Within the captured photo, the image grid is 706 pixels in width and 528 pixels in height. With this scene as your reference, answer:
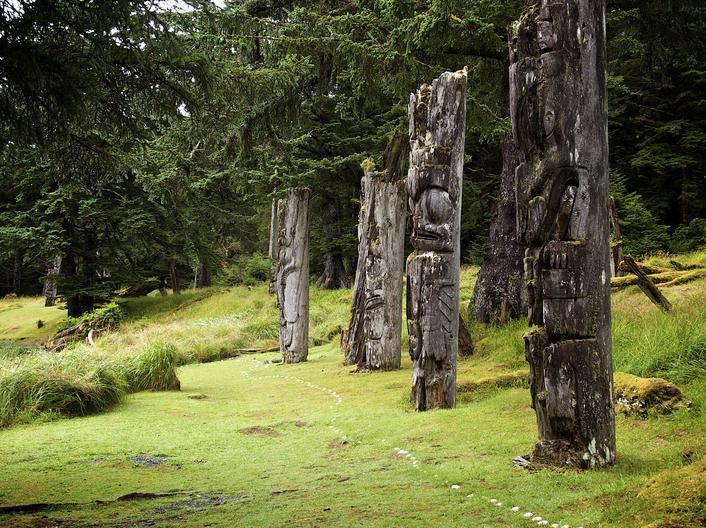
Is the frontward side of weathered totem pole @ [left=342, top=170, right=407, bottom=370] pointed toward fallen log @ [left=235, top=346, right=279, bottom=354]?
no

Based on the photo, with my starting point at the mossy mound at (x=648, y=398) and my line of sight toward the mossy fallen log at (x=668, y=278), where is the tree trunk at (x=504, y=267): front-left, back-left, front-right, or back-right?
front-left

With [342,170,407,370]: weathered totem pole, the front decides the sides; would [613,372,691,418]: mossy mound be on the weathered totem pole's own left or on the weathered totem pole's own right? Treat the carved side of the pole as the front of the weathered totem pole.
on the weathered totem pole's own left

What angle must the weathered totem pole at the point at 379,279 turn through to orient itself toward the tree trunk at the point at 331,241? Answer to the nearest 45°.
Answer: approximately 135° to its right

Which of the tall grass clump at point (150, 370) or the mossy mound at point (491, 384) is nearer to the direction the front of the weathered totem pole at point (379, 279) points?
the tall grass clump

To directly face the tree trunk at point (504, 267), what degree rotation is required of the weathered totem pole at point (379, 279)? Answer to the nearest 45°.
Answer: approximately 135° to its left

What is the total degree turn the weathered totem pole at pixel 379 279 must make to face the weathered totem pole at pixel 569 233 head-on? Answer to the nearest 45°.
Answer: approximately 45° to its left

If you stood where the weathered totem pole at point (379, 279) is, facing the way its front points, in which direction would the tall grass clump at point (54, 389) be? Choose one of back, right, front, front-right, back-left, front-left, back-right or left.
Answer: front

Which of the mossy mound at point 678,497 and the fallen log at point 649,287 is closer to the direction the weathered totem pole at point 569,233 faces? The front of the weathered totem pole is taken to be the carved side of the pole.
the mossy mound

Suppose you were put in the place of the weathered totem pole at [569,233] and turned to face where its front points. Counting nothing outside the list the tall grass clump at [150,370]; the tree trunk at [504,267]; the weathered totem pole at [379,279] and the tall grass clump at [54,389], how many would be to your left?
0

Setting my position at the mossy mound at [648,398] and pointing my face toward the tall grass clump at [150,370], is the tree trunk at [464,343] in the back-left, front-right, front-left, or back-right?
front-right

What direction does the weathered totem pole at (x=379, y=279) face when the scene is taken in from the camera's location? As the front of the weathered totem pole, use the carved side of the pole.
facing the viewer and to the left of the viewer

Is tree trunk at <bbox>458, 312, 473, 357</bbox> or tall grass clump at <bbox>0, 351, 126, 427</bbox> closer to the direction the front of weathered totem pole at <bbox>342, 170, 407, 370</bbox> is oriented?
the tall grass clump

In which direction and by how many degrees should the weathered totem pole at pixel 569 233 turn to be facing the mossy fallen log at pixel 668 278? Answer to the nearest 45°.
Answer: approximately 135° to its right

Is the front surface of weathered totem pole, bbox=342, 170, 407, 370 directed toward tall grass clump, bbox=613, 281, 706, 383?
no

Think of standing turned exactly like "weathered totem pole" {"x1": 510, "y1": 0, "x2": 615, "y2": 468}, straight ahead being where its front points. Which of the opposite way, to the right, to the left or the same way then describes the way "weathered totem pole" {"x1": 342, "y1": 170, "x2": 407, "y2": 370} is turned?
the same way
